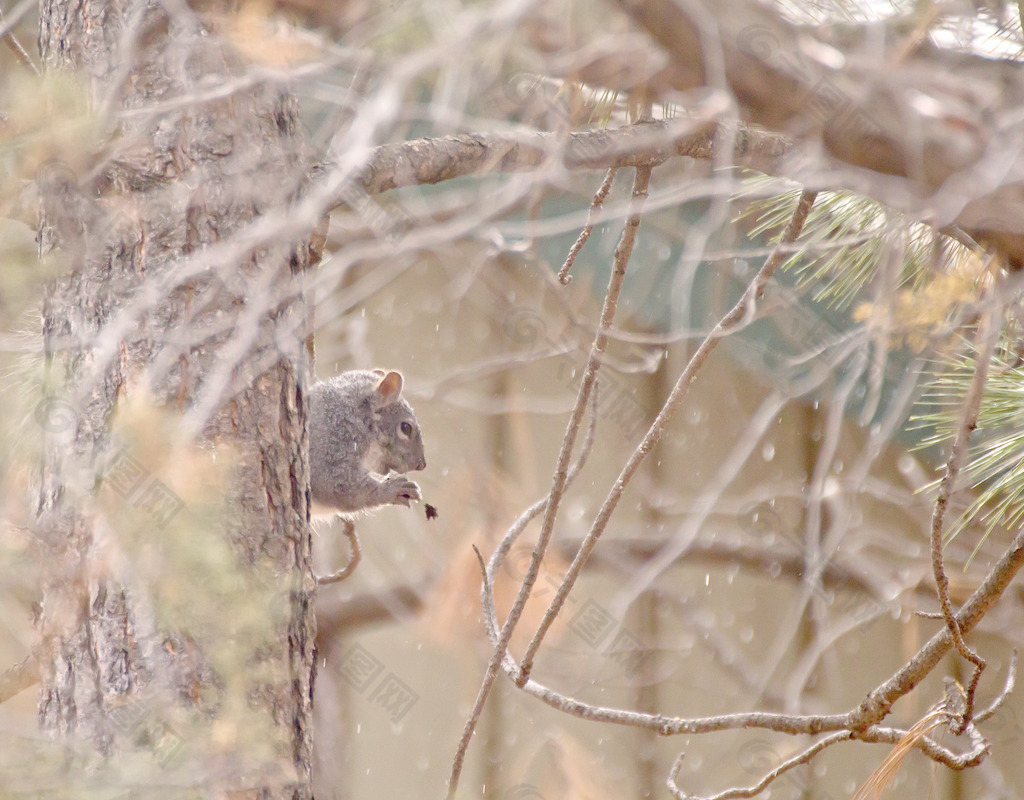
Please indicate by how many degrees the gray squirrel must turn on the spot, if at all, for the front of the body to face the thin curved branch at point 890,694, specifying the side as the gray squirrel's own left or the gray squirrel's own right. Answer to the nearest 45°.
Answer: approximately 45° to the gray squirrel's own right

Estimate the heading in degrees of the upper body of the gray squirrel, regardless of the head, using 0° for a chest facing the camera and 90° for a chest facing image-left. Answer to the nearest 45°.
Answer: approximately 270°
